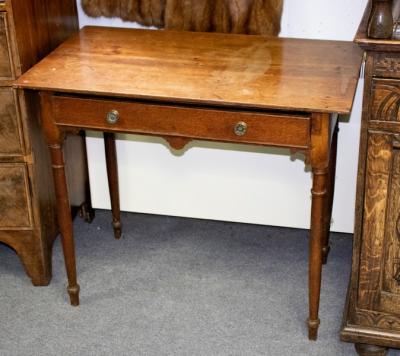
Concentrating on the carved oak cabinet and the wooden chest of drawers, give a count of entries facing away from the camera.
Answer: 0

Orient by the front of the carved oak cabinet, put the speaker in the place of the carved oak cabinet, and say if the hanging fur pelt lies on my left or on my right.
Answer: on my right

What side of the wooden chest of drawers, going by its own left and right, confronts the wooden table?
left

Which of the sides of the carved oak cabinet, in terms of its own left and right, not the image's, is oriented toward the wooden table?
right

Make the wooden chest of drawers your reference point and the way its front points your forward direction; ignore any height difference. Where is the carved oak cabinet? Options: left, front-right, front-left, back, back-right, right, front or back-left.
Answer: left

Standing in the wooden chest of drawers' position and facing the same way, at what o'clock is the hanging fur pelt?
The hanging fur pelt is roughly at 7 o'clock from the wooden chest of drawers.
